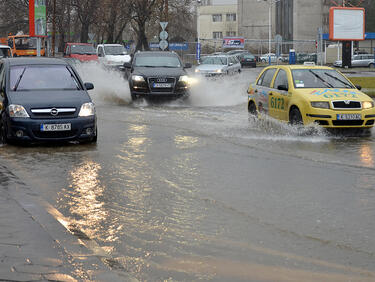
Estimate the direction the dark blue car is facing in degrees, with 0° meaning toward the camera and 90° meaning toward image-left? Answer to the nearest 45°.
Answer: approximately 0°

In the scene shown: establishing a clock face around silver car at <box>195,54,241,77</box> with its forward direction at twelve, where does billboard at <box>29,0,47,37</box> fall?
The billboard is roughly at 2 o'clock from the silver car.

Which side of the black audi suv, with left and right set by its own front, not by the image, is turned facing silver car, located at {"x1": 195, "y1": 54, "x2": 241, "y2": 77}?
back

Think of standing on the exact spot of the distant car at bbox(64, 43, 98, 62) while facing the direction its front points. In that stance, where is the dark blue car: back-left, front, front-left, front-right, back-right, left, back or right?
front-right

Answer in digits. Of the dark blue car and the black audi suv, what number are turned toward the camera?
2

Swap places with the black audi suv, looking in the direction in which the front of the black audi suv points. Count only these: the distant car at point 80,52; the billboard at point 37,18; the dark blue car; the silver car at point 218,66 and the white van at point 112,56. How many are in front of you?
1

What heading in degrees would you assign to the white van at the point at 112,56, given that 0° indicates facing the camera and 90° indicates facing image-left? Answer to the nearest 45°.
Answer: approximately 315°

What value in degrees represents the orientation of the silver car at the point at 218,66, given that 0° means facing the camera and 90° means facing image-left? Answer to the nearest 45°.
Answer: approximately 45°

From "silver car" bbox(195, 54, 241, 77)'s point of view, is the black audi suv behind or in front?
in front

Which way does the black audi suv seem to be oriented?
toward the camera

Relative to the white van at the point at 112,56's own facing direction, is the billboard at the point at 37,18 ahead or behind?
behind
